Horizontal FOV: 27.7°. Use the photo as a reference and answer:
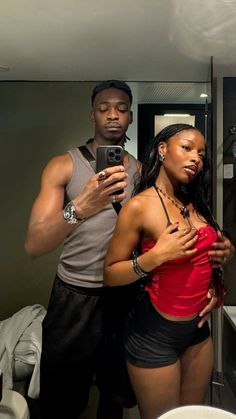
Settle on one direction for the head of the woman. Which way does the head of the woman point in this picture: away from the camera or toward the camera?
toward the camera
